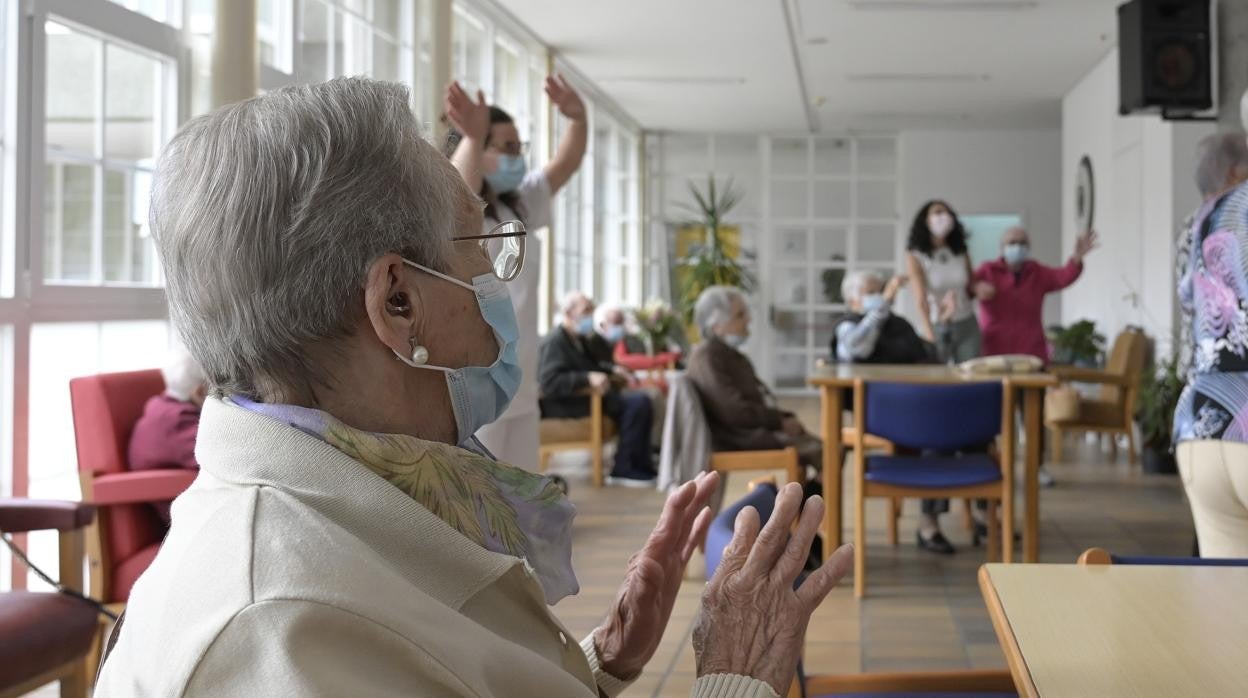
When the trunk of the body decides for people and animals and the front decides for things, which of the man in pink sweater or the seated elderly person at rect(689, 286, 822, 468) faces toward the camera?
the man in pink sweater

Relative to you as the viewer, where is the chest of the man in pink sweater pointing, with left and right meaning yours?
facing the viewer

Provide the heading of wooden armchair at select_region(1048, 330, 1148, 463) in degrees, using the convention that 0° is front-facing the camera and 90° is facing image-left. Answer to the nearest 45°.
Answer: approximately 90°

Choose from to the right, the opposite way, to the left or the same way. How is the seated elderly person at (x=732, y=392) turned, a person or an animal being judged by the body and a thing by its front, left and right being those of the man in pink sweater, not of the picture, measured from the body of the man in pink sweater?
to the left

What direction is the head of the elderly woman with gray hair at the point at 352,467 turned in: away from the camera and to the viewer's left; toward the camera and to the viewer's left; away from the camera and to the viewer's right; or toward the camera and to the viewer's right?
away from the camera and to the viewer's right

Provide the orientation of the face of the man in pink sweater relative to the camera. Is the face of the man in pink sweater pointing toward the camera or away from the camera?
toward the camera

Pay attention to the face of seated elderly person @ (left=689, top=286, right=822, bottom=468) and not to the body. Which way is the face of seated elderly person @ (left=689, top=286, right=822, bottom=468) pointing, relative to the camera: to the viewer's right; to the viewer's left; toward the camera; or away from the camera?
to the viewer's right

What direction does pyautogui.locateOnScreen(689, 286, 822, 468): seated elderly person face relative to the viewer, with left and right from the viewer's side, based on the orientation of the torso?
facing to the right of the viewer

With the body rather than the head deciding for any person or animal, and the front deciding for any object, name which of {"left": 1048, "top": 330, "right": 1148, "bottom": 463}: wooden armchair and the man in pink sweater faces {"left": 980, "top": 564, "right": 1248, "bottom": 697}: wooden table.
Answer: the man in pink sweater

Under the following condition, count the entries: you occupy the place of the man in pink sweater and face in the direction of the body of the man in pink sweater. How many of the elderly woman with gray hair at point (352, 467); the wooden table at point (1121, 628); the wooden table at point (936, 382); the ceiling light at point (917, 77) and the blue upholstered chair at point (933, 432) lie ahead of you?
4

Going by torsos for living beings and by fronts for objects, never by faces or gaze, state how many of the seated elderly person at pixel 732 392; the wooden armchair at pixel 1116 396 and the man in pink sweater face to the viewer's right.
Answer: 1

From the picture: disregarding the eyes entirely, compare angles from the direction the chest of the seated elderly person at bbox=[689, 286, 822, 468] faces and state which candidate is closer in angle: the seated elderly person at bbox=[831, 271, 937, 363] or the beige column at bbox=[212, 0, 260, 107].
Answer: the seated elderly person

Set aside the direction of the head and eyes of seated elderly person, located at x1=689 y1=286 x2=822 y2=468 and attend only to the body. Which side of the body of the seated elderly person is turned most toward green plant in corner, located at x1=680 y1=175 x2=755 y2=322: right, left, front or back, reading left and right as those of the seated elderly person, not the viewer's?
left

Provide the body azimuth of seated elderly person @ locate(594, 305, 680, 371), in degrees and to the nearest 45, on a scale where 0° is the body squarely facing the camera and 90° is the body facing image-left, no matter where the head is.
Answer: approximately 315°
